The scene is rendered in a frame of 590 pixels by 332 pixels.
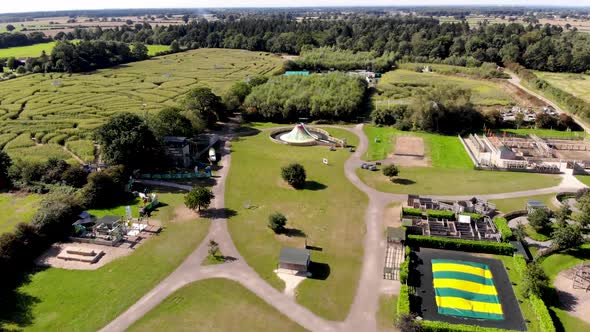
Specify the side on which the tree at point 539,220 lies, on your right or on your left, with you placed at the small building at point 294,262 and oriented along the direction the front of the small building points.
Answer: on your left

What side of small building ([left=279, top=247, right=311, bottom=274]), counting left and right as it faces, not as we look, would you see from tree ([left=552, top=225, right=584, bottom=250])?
left

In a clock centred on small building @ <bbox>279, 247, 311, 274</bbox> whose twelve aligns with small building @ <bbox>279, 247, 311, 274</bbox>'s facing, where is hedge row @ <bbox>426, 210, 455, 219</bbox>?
The hedge row is roughly at 8 o'clock from the small building.

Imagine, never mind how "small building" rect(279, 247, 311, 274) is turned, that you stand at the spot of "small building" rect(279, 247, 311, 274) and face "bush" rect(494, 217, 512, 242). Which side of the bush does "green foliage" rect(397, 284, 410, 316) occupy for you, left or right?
right

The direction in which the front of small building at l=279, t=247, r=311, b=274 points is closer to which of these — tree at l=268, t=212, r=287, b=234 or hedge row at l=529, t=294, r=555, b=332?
the hedge row

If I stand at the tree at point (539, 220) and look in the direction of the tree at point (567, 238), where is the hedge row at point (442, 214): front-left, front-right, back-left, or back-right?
back-right

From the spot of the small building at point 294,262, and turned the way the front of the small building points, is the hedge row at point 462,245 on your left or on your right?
on your left

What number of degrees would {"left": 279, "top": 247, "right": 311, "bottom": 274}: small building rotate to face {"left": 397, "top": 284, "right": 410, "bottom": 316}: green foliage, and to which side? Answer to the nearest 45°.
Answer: approximately 45° to its left

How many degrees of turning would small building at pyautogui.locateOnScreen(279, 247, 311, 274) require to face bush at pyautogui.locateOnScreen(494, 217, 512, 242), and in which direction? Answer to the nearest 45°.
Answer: approximately 90° to its left

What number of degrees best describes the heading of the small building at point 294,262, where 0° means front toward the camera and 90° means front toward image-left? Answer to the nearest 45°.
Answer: approximately 0°

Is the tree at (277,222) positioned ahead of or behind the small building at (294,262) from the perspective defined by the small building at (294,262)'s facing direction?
behind
